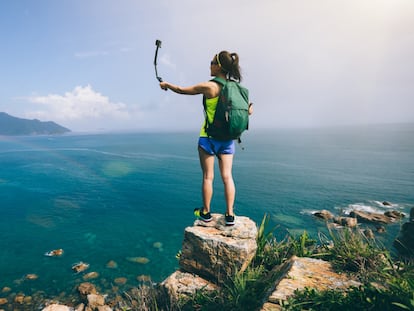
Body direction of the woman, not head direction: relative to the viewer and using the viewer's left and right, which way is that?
facing away from the viewer and to the left of the viewer

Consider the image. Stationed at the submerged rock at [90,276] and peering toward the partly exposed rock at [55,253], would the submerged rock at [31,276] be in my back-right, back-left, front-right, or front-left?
front-left

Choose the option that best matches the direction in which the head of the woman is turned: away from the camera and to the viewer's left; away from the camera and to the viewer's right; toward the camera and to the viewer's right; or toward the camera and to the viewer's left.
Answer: away from the camera and to the viewer's left

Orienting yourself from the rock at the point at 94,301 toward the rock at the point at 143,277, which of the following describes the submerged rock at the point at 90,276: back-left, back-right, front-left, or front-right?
front-left

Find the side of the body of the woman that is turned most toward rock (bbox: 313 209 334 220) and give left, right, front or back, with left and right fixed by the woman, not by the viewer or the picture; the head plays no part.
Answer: right

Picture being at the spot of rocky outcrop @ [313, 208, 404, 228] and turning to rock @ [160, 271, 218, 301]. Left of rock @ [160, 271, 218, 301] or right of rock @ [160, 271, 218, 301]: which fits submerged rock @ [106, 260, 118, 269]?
right

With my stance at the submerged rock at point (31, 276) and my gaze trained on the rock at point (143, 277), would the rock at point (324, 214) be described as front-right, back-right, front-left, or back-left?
front-left

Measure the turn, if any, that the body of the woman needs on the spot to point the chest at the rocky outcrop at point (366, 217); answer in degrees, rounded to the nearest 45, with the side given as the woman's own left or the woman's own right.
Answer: approximately 90° to the woman's own right
